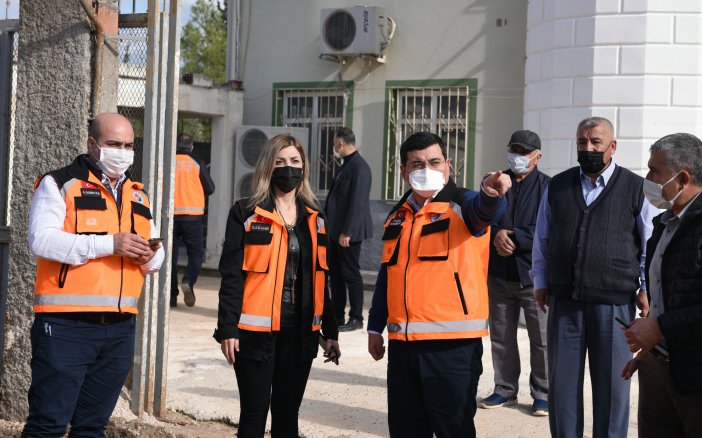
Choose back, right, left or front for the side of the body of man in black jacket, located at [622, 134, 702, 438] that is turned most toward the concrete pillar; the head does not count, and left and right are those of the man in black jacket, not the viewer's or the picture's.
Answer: front

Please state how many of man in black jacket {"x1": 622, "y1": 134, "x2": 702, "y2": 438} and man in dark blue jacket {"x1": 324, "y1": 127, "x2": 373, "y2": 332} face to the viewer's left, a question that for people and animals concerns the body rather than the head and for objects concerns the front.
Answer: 2

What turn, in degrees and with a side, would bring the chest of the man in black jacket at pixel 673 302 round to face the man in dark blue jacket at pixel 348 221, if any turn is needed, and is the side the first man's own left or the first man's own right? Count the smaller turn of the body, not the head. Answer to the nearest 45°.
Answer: approximately 45° to the first man's own right

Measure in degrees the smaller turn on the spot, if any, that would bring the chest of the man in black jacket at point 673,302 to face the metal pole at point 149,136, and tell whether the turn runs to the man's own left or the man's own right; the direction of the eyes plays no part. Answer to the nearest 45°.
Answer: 0° — they already face it

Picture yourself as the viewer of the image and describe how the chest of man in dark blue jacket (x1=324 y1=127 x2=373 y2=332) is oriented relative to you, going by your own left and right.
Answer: facing to the left of the viewer

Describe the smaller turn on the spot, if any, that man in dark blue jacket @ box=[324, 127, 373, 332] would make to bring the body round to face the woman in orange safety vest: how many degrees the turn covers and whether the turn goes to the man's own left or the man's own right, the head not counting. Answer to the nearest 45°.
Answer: approximately 90° to the man's own left

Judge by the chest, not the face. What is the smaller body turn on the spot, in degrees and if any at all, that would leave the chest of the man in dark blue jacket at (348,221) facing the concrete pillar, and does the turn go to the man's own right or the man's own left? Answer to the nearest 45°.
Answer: approximately 45° to the man's own left

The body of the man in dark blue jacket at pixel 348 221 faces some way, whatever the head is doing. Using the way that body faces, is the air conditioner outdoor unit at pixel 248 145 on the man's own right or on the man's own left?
on the man's own right

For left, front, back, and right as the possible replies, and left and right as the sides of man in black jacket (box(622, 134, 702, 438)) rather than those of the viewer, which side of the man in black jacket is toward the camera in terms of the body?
left
